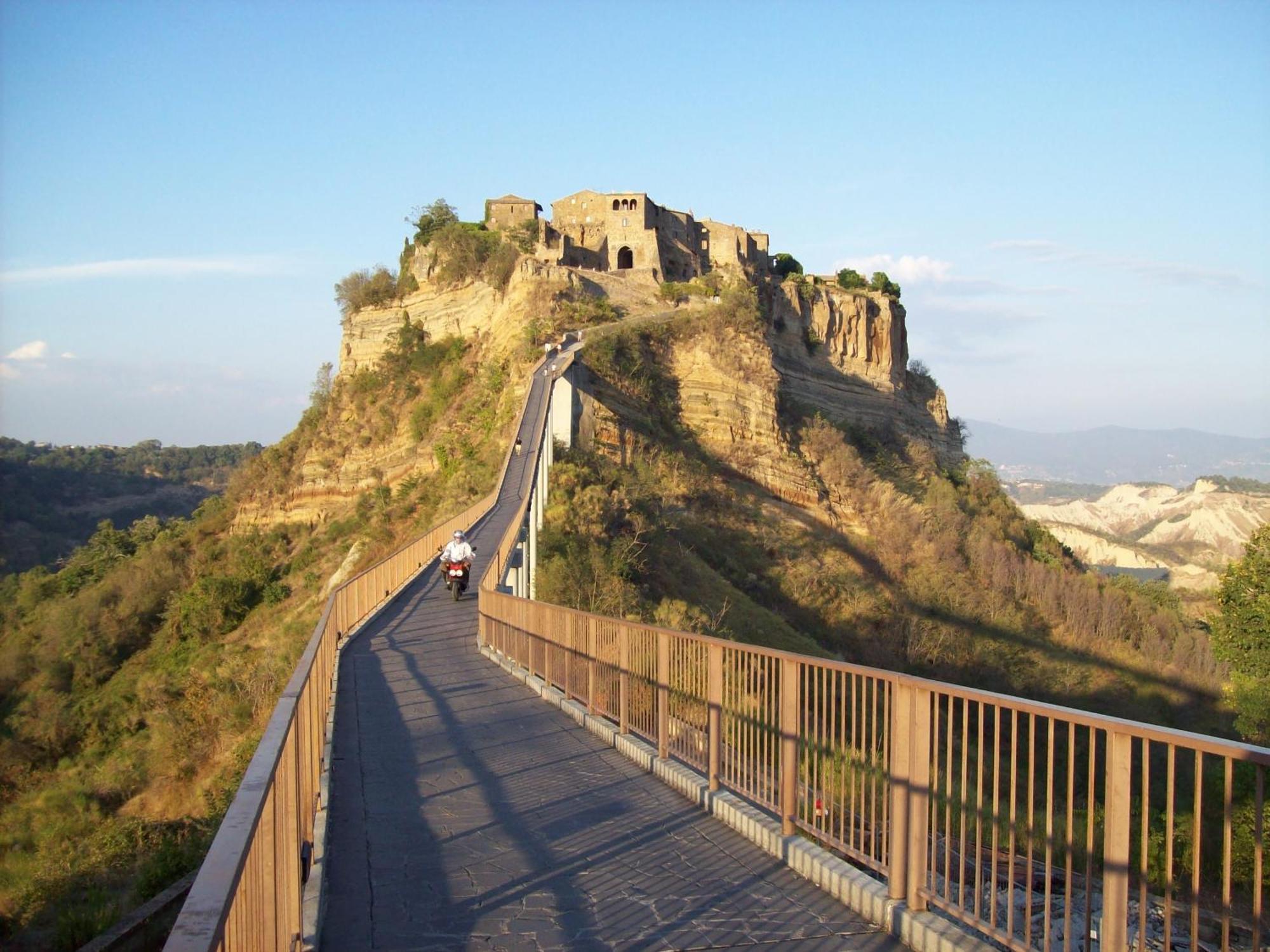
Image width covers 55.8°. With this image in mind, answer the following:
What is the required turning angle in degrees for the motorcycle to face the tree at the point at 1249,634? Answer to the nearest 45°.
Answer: approximately 90° to its left

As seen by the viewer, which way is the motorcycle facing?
toward the camera
